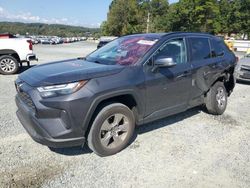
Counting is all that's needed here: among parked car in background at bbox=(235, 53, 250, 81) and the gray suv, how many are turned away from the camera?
0

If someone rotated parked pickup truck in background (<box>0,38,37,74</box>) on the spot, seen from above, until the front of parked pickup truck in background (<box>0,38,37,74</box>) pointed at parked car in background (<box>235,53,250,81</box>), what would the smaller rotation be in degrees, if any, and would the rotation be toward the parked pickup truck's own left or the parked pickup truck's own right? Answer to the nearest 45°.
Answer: approximately 135° to the parked pickup truck's own left

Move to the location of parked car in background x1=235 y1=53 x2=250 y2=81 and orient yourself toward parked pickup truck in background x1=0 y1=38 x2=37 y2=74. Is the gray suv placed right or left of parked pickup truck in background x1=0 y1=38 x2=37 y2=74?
left

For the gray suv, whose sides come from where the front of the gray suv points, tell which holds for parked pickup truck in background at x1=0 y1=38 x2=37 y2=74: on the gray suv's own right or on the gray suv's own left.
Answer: on the gray suv's own right

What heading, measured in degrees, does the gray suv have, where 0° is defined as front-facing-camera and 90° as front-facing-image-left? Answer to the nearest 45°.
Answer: approximately 45°

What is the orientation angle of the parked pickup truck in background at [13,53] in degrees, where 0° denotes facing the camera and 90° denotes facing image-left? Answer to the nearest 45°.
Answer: approximately 90°

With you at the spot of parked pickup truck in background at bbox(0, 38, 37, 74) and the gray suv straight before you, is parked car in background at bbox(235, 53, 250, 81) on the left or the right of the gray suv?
left

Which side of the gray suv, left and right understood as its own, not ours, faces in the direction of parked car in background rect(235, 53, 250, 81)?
back

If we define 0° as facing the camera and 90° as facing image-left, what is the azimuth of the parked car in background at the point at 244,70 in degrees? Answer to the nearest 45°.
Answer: approximately 45°
